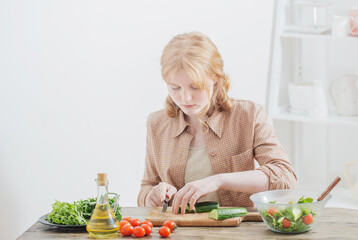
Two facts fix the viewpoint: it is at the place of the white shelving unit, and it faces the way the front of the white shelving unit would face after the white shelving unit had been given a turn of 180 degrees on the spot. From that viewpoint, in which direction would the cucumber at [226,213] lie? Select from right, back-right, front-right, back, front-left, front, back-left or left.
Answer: back

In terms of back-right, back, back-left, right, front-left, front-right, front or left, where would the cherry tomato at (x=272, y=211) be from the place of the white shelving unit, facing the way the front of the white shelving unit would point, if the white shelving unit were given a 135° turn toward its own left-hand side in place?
back-right

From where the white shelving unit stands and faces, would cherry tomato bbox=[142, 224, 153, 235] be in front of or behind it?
in front

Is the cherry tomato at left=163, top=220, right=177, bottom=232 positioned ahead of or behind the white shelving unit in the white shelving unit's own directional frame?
ahead

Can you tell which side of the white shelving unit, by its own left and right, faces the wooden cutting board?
front

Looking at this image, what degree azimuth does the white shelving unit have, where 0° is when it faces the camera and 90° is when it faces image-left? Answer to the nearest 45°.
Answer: approximately 0°

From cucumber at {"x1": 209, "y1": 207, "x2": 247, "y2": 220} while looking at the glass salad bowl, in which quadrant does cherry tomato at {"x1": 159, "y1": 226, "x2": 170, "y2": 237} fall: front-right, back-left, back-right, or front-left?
back-right

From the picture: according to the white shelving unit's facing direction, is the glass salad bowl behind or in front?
in front

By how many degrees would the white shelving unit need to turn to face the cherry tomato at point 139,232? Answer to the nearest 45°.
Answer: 0° — it already faces it
